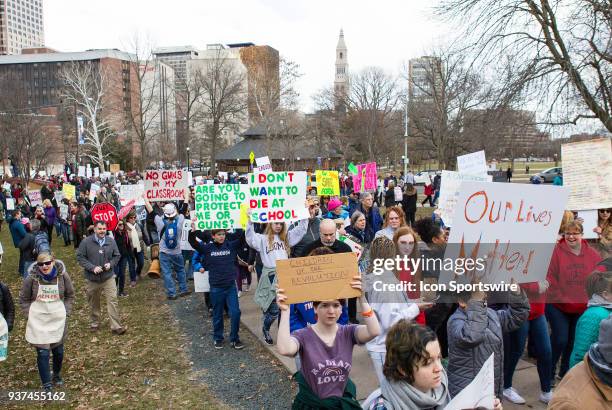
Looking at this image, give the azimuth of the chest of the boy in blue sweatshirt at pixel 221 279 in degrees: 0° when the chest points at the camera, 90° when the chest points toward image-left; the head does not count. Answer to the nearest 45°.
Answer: approximately 0°

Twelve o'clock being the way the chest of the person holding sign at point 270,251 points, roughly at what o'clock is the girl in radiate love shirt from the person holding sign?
The girl in radiate love shirt is roughly at 12 o'clock from the person holding sign.

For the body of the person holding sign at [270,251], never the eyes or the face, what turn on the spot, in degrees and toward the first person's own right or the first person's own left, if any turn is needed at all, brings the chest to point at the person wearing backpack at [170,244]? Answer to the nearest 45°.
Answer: approximately 135° to the first person's own right

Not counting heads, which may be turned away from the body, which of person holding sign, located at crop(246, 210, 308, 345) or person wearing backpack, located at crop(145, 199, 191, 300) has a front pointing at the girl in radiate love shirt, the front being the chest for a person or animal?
the person holding sign
